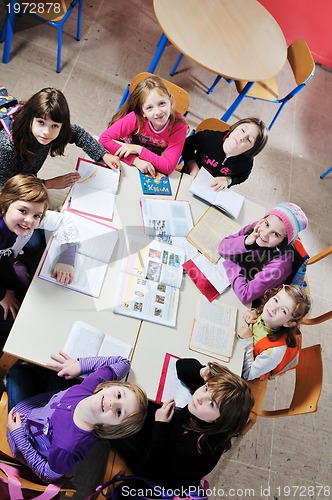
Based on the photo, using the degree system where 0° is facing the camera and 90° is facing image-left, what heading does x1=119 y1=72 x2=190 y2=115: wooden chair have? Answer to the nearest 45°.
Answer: approximately 0°

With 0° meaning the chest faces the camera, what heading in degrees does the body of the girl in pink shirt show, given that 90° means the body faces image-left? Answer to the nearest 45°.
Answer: approximately 0°

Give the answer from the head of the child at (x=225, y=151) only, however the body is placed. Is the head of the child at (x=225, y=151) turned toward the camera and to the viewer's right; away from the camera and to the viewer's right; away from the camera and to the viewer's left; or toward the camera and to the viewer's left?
toward the camera and to the viewer's left

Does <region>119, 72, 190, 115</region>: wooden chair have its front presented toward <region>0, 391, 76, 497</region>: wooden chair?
yes

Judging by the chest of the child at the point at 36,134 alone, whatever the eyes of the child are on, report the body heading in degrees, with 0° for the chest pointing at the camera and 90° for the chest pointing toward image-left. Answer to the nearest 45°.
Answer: approximately 315°

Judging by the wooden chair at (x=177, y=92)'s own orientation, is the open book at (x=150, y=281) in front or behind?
in front

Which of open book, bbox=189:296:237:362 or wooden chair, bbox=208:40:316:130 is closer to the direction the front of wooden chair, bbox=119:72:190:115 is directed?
the open book

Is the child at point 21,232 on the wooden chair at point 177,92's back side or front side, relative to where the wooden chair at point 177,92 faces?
on the front side

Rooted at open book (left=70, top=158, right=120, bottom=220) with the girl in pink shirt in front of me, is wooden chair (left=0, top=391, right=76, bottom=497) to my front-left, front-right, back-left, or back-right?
back-right
